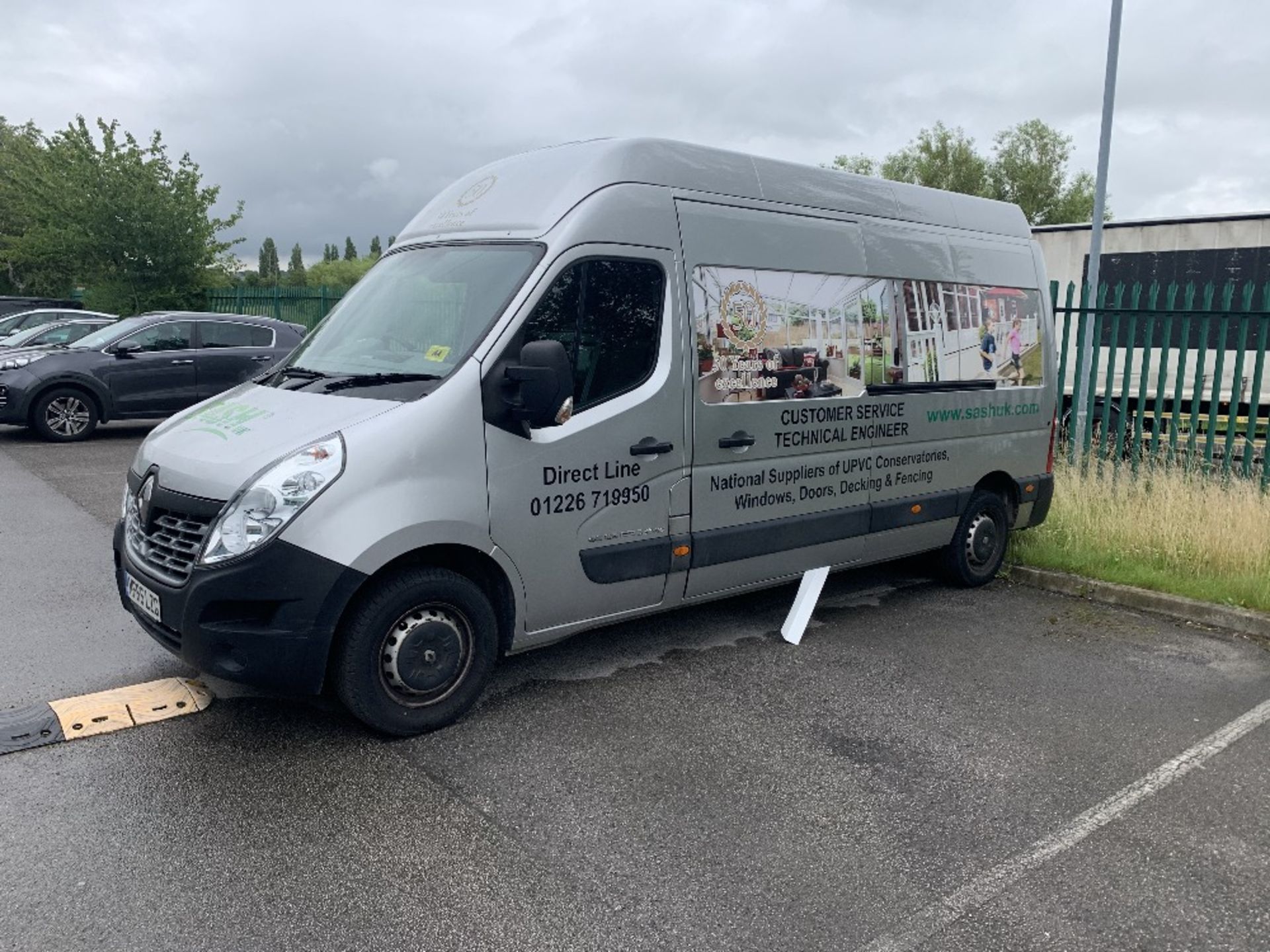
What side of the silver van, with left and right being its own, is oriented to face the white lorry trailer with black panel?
back

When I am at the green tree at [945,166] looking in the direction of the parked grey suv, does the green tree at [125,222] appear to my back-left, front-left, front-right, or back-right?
front-right

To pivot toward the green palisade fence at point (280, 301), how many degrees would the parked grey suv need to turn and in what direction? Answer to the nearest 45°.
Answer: approximately 90° to its right

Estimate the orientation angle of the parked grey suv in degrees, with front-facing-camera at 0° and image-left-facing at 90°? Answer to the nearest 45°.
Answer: approximately 90°

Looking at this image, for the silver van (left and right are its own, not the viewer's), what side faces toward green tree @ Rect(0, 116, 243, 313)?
right

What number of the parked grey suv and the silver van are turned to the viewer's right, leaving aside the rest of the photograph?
0

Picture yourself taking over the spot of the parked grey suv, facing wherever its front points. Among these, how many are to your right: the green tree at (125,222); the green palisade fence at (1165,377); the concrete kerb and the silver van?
1

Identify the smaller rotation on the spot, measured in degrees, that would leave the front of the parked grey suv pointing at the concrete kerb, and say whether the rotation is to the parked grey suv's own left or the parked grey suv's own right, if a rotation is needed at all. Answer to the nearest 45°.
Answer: approximately 135° to the parked grey suv's own left

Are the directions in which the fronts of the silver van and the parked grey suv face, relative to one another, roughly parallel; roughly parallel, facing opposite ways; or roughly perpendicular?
roughly parallel

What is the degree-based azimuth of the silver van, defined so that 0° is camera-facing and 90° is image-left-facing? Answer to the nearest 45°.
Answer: approximately 45°

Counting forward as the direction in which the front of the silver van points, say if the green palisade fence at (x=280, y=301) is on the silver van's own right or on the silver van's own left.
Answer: on the silver van's own right
